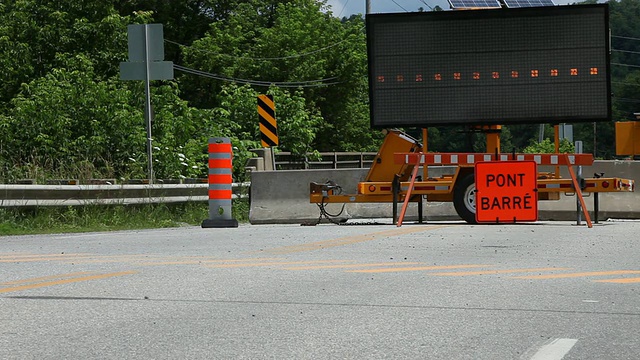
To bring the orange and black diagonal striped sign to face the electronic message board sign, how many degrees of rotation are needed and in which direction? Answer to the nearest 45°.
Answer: approximately 45° to its left

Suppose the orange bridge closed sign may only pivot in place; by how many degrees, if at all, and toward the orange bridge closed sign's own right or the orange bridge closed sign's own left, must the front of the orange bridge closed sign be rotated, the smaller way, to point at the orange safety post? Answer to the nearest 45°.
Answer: approximately 90° to the orange bridge closed sign's own right

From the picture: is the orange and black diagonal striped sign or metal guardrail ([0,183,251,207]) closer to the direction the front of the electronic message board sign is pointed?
the metal guardrail

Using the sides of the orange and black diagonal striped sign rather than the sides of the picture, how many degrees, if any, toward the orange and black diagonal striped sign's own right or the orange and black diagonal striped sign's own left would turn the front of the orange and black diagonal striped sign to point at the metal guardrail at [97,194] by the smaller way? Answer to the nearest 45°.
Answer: approximately 45° to the orange and black diagonal striped sign's own right
